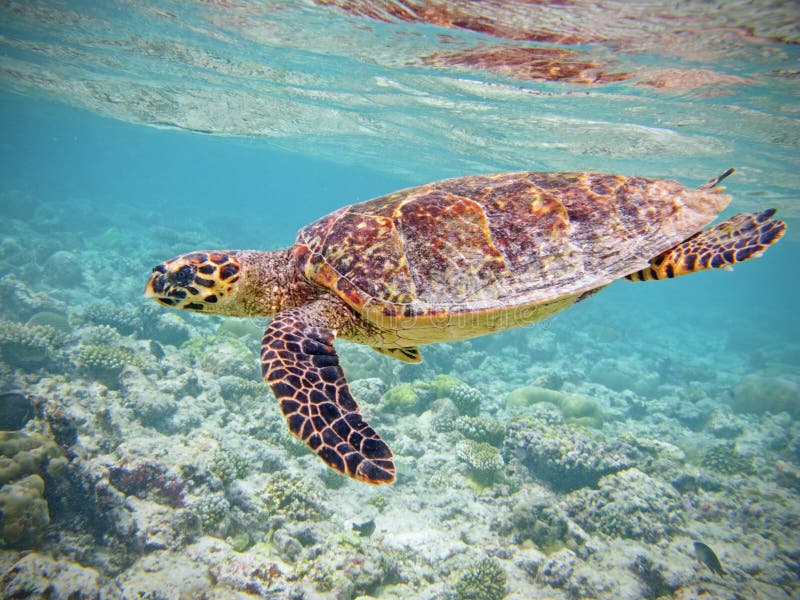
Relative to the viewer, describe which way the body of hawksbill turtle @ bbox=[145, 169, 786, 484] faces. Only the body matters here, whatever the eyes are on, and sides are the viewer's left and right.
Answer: facing to the left of the viewer
